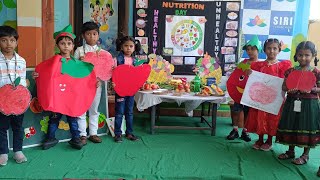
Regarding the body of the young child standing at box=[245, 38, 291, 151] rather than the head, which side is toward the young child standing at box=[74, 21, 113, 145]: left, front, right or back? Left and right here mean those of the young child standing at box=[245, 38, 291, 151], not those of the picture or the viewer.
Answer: right

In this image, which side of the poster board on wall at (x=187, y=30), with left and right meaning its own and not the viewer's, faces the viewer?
front

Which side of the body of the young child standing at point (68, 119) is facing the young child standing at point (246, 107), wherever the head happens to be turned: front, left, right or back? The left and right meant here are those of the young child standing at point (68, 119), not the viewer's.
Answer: left

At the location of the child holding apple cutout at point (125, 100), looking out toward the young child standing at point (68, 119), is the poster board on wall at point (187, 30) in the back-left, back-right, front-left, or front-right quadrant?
back-right

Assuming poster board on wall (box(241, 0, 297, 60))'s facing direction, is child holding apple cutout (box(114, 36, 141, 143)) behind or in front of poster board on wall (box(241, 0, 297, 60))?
in front

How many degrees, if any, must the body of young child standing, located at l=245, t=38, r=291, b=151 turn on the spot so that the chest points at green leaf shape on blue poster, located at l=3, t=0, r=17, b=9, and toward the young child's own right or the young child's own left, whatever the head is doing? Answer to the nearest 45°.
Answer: approximately 90° to the young child's own right

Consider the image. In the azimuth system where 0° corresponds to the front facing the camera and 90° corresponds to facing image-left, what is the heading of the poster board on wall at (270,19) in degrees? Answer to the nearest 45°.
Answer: approximately 0°

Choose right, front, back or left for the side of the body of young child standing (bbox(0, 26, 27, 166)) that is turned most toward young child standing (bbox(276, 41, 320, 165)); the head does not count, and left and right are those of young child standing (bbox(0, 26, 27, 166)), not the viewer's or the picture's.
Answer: left

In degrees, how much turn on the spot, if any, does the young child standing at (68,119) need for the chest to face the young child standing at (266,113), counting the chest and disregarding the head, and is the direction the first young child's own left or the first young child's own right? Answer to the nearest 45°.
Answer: approximately 90° to the first young child's own left
